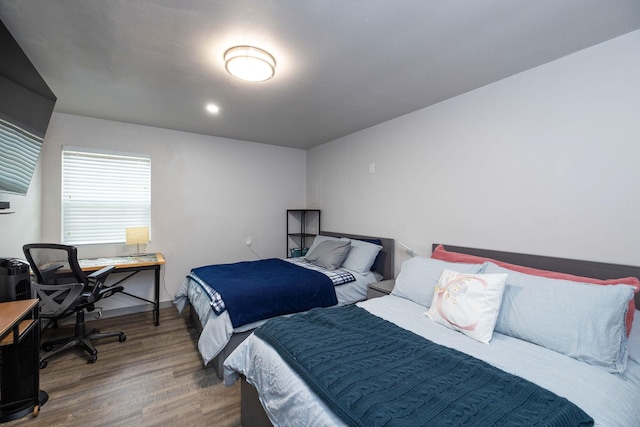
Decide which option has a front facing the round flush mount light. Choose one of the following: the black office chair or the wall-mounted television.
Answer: the wall-mounted television

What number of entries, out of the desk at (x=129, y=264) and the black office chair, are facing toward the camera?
1

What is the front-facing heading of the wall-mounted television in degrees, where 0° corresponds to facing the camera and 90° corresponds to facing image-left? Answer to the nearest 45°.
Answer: approximately 315°

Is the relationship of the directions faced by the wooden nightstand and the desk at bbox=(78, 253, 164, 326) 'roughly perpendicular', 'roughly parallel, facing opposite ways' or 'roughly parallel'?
roughly perpendicular

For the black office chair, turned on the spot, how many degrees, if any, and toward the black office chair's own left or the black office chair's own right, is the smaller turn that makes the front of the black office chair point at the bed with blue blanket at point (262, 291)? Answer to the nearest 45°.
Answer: approximately 90° to the black office chair's own right

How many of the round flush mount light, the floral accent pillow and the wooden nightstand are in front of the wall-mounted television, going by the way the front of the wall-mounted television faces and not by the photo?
3

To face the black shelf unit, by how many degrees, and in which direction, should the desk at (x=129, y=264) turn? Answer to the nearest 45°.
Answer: approximately 90° to its left

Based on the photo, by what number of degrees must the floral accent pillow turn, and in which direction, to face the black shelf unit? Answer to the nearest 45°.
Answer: approximately 90° to its right

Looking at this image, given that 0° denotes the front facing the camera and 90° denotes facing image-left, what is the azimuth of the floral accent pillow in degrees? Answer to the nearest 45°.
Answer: approximately 45°
